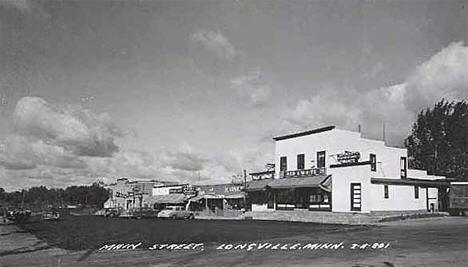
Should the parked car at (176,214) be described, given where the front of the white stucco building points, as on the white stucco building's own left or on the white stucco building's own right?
on the white stucco building's own right

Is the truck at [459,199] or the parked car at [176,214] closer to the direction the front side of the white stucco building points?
the parked car

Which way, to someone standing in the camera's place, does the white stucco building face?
facing the viewer and to the left of the viewer

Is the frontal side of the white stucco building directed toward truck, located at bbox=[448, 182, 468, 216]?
no
